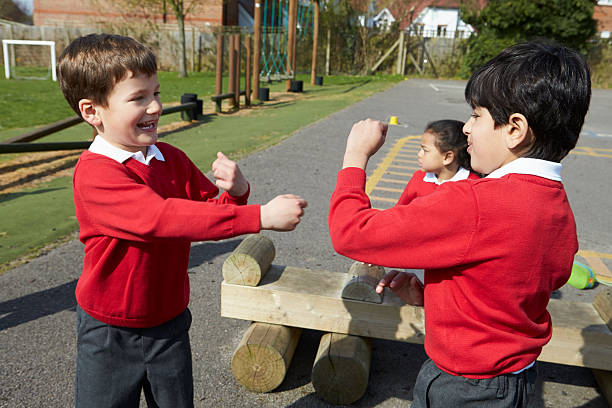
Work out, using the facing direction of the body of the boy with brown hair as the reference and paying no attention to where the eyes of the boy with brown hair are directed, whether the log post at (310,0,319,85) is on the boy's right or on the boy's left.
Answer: on the boy's left

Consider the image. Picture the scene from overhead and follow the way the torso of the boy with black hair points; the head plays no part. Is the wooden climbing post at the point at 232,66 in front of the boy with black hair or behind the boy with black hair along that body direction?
in front

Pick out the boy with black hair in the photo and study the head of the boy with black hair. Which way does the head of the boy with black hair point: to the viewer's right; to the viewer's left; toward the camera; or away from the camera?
to the viewer's left

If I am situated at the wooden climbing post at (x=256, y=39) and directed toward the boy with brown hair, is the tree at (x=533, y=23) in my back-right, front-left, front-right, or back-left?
back-left

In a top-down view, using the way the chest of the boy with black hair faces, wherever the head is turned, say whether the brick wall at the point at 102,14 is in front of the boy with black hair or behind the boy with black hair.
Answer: in front

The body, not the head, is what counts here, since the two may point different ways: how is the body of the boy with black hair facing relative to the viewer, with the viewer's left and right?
facing away from the viewer and to the left of the viewer

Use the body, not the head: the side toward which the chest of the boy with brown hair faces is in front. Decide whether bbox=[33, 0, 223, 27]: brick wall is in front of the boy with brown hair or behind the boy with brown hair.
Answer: behind

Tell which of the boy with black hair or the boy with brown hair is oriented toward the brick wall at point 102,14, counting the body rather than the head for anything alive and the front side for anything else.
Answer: the boy with black hair

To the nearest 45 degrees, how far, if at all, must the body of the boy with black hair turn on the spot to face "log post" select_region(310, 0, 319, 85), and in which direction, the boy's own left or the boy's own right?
approximately 45° to the boy's own right

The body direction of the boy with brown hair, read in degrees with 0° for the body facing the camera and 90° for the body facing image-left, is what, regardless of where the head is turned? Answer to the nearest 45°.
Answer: approximately 315°
